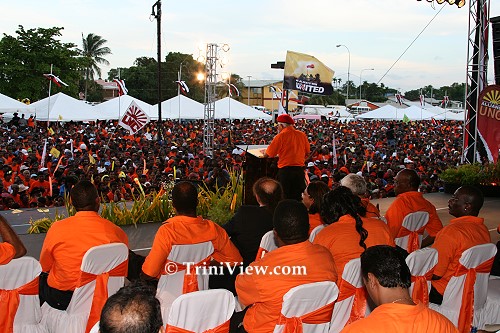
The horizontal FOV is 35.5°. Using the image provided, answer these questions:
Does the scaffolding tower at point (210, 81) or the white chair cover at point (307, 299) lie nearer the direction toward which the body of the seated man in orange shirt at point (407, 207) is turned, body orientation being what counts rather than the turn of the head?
the scaffolding tower

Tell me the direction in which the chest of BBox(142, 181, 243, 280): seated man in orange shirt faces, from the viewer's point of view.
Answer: away from the camera

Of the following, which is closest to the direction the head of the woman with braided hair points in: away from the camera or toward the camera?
away from the camera

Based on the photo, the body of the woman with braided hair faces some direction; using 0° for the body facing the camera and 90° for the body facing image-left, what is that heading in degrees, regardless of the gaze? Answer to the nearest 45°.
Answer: approximately 135°

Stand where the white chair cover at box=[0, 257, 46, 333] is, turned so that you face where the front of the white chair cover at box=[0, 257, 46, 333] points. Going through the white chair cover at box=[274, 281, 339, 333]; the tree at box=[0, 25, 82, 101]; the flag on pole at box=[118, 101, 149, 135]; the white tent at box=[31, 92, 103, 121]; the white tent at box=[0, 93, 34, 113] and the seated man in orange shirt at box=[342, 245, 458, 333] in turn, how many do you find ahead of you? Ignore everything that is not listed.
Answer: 4

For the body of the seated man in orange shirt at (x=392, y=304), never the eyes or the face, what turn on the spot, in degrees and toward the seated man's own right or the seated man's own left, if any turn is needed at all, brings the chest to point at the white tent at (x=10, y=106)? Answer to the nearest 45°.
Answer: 0° — they already face it

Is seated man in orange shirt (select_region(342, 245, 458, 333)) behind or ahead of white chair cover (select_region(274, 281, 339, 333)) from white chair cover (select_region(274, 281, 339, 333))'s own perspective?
behind

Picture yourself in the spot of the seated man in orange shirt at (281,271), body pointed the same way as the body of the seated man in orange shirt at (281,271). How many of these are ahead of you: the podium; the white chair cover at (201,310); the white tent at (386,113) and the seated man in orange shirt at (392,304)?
2

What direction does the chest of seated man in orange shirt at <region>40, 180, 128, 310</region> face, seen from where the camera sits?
away from the camera

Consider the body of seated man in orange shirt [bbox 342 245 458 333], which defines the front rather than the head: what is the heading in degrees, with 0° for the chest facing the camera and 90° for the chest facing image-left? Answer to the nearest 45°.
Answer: approximately 135°

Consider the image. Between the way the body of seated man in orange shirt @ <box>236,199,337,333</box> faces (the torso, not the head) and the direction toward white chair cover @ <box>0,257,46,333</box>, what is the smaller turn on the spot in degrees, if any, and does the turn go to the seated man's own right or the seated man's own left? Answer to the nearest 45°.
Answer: approximately 90° to the seated man's own left

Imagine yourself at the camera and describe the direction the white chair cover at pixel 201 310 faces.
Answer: facing away from the viewer and to the left of the viewer

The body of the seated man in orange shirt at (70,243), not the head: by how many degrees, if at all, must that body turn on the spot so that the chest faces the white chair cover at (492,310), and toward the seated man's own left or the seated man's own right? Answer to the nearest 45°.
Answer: approximately 90° to the seated man's own right

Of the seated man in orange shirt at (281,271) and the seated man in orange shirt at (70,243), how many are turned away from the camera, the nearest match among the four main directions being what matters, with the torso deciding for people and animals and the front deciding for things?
2

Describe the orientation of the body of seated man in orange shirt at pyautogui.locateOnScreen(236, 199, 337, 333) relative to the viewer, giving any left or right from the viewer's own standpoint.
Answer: facing away from the viewer
